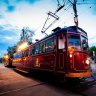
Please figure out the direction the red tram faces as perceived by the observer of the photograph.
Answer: facing the viewer and to the right of the viewer
